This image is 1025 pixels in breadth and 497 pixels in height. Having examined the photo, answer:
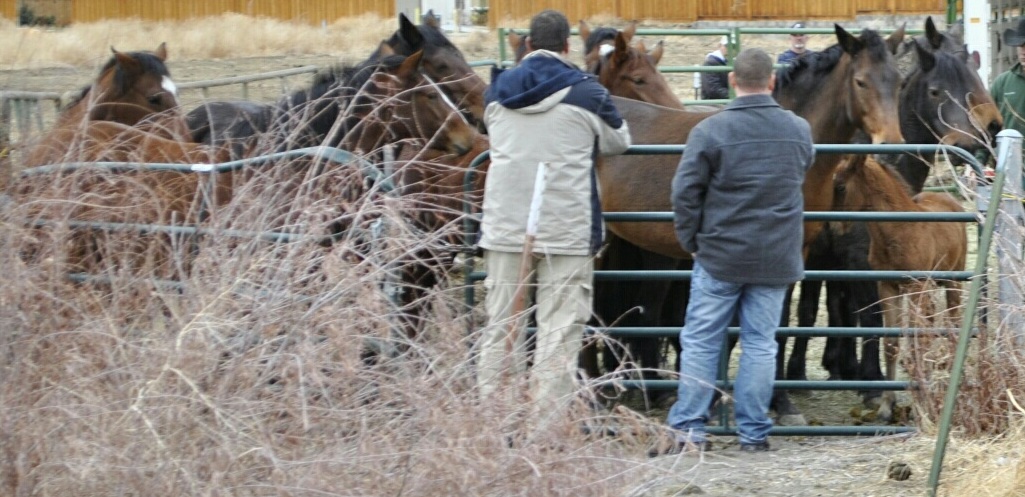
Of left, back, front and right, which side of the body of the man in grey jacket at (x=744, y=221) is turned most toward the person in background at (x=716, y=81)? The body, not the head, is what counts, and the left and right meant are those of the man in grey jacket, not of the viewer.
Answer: front

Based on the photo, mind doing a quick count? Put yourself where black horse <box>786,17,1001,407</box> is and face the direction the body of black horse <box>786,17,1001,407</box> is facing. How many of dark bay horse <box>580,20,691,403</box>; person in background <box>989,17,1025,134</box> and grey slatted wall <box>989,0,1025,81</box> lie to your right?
1

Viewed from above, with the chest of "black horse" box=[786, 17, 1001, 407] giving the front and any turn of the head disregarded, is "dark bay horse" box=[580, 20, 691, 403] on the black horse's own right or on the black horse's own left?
on the black horse's own right

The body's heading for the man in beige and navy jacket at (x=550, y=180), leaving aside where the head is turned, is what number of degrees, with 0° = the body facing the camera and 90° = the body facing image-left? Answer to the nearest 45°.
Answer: approximately 180°

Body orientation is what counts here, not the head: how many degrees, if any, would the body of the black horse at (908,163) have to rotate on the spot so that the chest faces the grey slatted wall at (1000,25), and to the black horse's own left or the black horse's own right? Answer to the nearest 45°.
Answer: approximately 135° to the black horse's own left

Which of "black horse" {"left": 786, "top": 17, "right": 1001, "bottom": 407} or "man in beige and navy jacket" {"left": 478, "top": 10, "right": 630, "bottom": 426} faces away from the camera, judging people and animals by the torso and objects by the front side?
the man in beige and navy jacket

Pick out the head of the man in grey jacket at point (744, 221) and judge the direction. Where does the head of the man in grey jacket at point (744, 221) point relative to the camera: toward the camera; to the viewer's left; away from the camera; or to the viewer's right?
away from the camera

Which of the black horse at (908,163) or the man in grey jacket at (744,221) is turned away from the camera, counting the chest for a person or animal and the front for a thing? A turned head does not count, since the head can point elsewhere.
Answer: the man in grey jacket

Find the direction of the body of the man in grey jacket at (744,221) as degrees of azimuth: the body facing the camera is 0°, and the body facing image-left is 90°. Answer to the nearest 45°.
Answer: approximately 180°

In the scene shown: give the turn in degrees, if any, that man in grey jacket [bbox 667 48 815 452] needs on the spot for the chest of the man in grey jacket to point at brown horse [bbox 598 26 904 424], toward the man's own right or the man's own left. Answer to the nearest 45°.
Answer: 0° — they already face it

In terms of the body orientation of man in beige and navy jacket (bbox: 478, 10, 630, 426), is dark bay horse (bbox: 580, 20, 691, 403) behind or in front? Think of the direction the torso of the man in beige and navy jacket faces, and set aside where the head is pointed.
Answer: in front

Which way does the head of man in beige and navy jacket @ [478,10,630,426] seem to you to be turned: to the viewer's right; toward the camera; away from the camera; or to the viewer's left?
away from the camera

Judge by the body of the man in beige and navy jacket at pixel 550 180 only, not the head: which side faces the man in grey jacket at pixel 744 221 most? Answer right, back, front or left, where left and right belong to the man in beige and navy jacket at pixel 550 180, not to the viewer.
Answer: right

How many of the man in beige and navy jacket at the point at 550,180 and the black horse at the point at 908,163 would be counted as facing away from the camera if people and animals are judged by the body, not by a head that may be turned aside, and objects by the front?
1

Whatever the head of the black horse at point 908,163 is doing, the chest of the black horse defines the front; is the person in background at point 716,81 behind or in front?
behind

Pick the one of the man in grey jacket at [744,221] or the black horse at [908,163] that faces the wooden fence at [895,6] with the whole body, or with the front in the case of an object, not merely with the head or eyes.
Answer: the man in grey jacket
